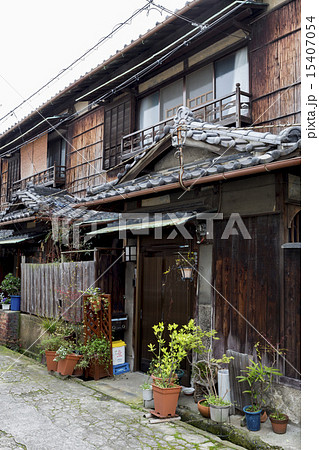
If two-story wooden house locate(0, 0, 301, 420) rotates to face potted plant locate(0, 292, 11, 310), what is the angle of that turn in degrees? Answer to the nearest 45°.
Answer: approximately 90° to its right

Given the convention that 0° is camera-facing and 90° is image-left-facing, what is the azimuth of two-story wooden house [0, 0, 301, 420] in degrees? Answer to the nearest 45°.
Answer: approximately 45°

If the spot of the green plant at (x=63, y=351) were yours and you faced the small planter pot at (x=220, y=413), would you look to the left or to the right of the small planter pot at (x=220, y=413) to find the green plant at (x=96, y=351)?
left

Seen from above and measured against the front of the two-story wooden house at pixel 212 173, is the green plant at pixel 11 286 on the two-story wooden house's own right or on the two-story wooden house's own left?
on the two-story wooden house's own right

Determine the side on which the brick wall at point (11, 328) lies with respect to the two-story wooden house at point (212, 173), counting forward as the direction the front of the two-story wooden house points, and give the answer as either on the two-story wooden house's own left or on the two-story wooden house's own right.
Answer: on the two-story wooden house's own right

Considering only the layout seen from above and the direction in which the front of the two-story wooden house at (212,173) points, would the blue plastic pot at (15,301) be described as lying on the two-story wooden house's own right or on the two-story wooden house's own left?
on the two-story wooden house's own right
